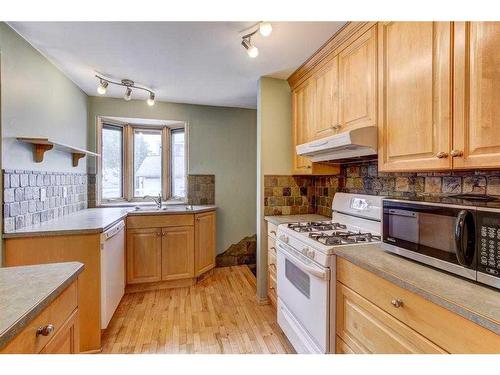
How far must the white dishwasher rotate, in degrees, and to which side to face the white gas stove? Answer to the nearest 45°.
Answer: approximately 45° to its right

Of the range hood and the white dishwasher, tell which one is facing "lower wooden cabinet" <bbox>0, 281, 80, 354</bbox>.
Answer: the range hood

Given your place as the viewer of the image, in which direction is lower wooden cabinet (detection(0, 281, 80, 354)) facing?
facing the viewer and to the right of the viewer

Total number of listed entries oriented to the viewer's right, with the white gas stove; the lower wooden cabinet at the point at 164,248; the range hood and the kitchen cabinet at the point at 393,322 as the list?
0

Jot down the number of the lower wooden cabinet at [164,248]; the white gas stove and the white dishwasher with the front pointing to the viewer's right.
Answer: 1

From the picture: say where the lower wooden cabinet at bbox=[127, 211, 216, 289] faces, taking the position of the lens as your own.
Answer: facing the viewer

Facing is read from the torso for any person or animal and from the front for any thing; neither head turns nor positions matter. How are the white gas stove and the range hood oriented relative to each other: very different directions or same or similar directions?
same or similar directions

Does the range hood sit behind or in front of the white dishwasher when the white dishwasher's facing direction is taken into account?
in front

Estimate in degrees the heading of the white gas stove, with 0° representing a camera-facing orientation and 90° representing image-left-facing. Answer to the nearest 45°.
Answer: approximately 45°

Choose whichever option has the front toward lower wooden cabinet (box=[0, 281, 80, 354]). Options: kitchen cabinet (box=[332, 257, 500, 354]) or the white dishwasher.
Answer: the kitchen cabinet

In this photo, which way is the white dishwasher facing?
to the viewer's right

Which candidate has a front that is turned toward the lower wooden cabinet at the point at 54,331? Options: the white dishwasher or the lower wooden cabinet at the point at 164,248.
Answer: the lower wooden cabinet at the point at 164,248

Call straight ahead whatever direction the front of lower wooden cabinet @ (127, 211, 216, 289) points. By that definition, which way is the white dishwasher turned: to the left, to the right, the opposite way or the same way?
to the left

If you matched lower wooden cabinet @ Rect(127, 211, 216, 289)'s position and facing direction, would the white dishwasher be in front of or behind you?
in front

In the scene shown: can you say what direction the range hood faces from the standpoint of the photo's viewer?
facing the viewer and to the left of the viewer

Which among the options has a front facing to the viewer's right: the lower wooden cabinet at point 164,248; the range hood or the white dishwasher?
the white dishwasher

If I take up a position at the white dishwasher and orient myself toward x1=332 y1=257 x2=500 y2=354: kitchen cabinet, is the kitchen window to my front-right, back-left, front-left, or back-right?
back-left

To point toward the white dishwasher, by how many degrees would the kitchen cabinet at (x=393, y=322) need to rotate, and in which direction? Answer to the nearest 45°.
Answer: approximately 45° to its right

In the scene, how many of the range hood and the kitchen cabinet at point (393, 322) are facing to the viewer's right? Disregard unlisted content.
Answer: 0
